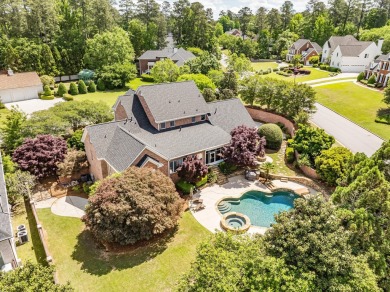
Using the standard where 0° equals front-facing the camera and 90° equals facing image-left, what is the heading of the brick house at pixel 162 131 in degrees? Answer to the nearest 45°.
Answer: approximately 135°

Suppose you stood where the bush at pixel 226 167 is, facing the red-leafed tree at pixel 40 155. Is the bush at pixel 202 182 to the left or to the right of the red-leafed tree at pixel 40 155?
left

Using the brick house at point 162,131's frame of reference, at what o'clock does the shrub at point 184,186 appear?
The shrub is roughly at 7 o'clock from the brick house.

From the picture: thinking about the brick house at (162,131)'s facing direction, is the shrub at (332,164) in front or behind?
behind

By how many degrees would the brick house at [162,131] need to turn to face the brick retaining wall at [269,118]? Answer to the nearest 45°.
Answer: approximately 90° to its right

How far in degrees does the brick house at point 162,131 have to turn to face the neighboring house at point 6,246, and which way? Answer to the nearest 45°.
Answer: approximately 90° to its left

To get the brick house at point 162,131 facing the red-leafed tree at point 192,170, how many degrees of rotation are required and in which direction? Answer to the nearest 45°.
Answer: approximately 180°

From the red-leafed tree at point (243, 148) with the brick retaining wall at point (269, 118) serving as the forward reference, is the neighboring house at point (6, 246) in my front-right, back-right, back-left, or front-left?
back-left

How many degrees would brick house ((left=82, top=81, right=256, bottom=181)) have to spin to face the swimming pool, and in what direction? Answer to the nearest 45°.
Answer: approximately 180°

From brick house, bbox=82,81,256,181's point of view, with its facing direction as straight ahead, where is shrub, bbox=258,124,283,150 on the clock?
The shrub is roughly at 4 o'clock from the brick house.
